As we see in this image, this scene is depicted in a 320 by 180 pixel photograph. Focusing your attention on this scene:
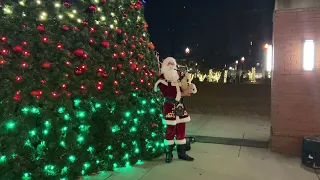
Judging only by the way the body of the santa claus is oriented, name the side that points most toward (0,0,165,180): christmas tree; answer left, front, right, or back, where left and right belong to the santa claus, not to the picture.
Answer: right

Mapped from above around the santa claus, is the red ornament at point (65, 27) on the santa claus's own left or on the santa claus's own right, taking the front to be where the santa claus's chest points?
on the santa claus's own right

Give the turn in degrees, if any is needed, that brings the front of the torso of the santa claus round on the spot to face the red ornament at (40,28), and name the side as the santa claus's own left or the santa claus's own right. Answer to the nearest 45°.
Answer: approximately 90° to the santa claus's own right

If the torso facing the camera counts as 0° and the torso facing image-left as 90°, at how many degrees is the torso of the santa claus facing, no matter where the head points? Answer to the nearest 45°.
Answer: approximately 315°

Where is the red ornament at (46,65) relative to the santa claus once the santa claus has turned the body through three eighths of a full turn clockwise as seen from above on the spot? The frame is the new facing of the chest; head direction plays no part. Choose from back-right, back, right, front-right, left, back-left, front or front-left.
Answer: front-left

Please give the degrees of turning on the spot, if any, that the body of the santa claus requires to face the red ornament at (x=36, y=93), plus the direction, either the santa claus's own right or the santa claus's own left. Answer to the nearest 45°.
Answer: approximately 90° to the santa claus's own right
